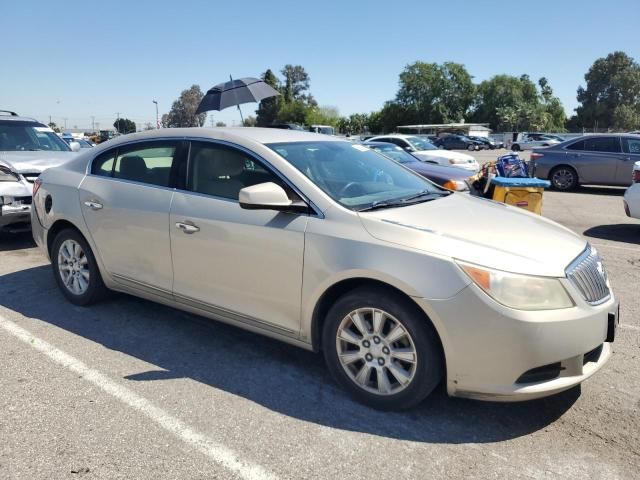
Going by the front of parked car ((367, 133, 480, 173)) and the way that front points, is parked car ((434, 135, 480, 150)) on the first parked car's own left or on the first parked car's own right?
on the first parked car's own left

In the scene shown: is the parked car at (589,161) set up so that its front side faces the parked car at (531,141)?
no

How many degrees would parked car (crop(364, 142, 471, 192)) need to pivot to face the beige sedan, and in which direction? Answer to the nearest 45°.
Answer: approximately 45° to its right

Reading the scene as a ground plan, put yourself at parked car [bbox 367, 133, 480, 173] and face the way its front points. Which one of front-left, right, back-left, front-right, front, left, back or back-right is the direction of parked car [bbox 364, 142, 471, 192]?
front-right

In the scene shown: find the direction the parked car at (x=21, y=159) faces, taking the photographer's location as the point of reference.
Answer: facing the viewer and to the right of the viewer

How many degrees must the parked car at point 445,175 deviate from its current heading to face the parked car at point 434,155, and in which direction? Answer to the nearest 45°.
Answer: approximately 135° to its left

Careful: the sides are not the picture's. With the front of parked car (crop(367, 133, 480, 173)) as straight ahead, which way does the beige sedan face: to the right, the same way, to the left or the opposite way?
the same way

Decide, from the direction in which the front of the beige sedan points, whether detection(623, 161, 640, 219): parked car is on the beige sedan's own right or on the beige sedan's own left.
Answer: on the beige sedan's own left

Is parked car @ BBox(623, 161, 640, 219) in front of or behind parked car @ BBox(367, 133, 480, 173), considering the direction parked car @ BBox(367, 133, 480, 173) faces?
in front

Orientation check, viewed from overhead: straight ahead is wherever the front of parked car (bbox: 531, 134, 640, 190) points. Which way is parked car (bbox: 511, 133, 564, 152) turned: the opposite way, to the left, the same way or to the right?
the same way

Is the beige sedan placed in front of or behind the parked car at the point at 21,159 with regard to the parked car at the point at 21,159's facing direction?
in front
